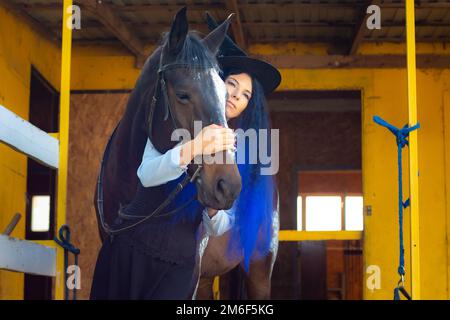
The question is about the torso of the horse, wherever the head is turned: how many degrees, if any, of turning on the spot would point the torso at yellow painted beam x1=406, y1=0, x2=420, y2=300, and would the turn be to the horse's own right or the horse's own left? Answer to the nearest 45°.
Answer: approximately 45° to the horse's own left

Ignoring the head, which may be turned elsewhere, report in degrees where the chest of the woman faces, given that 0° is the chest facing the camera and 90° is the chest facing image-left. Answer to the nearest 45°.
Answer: approximately 45°

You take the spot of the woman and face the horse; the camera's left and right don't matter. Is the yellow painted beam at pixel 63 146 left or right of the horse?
right

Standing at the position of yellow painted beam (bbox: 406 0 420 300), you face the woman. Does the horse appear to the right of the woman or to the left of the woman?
left

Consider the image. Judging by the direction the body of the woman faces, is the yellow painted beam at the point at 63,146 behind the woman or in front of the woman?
in front

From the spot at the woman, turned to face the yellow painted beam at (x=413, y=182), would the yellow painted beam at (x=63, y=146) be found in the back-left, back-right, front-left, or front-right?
back-right

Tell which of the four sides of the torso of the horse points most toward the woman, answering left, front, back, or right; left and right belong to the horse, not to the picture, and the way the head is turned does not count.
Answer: left
